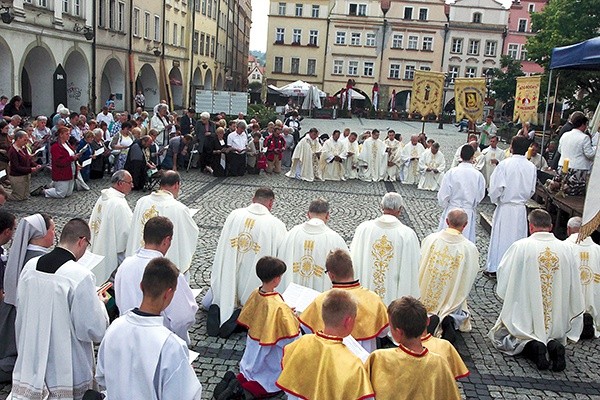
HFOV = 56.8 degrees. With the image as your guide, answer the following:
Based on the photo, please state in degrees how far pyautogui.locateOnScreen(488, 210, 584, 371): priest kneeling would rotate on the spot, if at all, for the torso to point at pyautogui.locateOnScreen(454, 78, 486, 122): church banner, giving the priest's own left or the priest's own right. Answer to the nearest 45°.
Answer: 0° — they already face it

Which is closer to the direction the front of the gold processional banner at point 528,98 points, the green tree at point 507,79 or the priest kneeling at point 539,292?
the priest kneeling

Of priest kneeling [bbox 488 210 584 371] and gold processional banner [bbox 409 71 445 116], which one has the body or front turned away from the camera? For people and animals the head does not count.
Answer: the priest kneeling

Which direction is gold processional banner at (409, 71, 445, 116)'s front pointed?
toward the camera

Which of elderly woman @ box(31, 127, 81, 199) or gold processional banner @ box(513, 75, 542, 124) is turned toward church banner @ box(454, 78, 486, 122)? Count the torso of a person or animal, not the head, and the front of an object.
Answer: the elderly woman

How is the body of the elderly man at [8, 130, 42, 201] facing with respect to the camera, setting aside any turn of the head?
to the viewer's right

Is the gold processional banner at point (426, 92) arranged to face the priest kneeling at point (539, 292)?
yes

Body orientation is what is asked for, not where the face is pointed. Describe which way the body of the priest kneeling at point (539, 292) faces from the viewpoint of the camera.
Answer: away from the camera

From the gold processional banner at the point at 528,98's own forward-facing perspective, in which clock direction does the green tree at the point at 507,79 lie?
The green tree is roughly at 6 o'clock from the gold processional banner.

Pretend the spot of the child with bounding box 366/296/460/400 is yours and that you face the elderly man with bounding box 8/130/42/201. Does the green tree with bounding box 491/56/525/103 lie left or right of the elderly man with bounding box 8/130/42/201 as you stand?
right

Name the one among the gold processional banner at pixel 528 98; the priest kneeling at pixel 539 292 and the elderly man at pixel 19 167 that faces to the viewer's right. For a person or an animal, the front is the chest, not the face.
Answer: the elderly man

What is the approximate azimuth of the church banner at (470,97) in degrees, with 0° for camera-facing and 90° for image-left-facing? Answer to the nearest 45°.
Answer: approximately 0°

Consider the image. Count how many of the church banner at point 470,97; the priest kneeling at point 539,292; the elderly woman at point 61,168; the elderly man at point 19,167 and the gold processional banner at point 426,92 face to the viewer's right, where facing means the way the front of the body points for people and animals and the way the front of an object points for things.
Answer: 2

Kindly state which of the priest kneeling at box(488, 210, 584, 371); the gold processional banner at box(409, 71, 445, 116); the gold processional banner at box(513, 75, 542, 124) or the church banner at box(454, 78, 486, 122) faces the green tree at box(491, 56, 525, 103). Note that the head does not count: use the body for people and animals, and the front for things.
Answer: the priest kneeling

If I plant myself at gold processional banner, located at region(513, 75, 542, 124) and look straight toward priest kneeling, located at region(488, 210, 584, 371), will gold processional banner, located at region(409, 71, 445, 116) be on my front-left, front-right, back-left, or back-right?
back-right

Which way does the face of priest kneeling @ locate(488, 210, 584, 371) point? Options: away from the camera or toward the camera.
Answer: away from the camera

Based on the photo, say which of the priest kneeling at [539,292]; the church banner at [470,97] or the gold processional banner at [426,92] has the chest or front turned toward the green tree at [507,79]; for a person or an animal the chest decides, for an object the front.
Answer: the priest kneeling

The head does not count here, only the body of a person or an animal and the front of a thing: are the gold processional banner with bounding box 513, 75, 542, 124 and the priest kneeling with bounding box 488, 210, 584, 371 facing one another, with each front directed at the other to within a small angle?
yes

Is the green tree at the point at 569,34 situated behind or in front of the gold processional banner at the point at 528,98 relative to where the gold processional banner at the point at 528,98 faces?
behind
